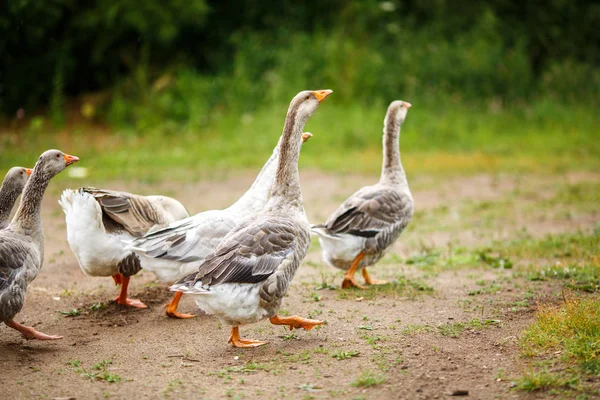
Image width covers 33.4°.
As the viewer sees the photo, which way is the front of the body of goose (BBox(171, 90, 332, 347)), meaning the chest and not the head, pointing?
to the viewer's right

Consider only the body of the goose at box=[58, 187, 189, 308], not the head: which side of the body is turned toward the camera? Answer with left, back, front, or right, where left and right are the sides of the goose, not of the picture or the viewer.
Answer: right

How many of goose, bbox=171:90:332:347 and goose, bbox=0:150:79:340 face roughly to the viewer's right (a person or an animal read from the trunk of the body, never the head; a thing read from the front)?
2

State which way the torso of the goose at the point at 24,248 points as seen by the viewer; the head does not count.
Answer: to the viewer's right

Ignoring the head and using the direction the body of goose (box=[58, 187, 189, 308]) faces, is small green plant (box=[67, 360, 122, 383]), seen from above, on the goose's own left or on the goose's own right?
on the goose's own right

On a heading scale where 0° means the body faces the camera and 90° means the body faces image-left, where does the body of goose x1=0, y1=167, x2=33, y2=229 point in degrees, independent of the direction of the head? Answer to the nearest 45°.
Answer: approximately 270°

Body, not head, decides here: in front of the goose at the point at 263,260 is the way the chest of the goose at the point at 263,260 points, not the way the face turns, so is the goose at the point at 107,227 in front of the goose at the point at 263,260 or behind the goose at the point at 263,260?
behind

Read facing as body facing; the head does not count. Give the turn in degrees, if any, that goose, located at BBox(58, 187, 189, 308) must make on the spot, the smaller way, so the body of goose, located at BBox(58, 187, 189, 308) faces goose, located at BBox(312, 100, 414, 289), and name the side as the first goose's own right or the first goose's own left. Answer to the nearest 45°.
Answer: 0° — it already faces it
